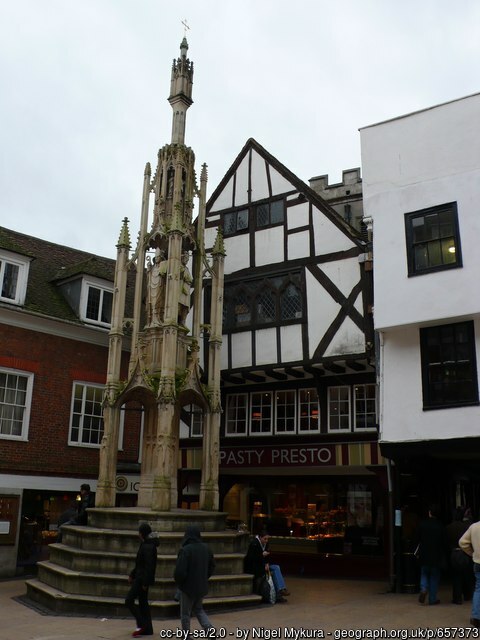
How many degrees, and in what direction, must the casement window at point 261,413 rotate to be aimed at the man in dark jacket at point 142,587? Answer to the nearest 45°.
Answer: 0° — it already faces them

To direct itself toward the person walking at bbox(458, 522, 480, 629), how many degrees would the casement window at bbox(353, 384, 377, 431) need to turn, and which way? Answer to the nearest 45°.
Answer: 0° — it already faces them

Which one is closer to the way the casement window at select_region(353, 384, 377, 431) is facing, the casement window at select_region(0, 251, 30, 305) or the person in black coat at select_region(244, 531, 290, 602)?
the person in black coat

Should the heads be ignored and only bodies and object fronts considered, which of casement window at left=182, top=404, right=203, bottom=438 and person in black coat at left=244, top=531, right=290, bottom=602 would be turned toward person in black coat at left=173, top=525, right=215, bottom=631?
the casement window

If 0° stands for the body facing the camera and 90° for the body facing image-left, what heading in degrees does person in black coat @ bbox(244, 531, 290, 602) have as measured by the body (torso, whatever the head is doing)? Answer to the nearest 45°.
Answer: approximately 270°

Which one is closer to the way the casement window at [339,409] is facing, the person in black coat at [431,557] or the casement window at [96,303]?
the person in black coat

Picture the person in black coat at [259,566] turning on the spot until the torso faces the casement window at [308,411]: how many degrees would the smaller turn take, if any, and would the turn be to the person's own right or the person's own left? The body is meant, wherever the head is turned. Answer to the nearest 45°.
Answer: approximately 90° to the person's own left

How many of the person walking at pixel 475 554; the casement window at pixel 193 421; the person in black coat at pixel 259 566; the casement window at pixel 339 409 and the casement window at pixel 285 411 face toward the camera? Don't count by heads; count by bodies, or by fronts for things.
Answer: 3

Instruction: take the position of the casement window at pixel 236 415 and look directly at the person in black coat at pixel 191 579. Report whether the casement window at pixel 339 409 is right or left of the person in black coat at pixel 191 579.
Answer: left

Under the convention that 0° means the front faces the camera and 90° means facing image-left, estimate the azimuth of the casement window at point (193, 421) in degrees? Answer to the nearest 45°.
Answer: approximately 0°

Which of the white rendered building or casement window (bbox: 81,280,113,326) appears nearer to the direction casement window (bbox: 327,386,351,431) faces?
the white rendered building

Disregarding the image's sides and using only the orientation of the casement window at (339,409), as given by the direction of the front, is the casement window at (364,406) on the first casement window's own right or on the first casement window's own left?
on the first casement window's own left

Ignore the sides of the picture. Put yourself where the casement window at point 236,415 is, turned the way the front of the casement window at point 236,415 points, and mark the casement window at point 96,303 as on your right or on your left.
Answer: on your right

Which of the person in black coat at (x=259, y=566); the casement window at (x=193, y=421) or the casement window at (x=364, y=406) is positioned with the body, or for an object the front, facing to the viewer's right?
the person in black coat

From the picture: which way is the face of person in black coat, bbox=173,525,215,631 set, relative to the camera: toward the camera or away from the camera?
away from the camera
